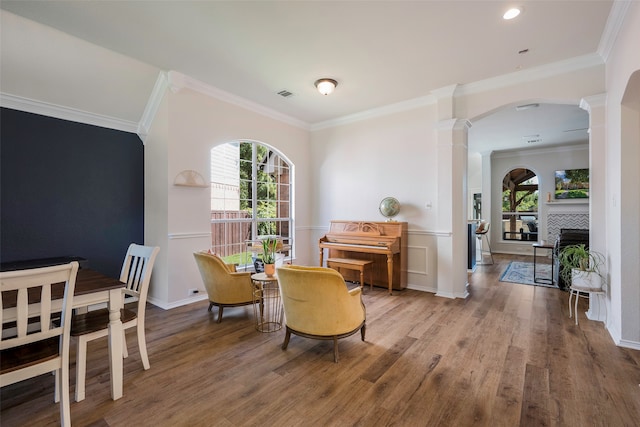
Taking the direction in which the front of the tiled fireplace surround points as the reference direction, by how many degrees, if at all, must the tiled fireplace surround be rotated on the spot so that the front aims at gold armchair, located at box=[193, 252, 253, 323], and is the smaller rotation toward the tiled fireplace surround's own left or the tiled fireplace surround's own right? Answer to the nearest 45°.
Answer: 0° — it already faces it

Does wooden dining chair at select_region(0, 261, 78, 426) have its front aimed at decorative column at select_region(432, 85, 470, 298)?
no

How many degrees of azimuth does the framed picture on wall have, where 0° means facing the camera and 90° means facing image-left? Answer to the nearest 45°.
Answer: approximately 0°

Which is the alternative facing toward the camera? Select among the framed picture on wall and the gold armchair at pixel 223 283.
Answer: the framed picture on wall

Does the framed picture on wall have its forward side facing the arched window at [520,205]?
no

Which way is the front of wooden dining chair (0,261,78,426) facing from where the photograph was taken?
facing away from the viewer and to the left of the viewer

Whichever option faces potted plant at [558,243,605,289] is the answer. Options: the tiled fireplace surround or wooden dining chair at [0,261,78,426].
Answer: the tiled fireplace surround

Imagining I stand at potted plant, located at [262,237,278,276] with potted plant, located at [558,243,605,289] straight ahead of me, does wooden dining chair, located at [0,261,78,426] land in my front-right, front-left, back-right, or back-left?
back-right

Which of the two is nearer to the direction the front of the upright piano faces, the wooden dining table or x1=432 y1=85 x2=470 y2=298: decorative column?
the wooden dining table

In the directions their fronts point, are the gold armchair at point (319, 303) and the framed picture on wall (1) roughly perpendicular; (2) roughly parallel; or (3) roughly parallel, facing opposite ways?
roughly parallel, facing opposite ways

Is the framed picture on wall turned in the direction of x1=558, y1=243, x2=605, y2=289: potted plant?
yes

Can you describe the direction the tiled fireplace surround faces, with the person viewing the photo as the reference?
facing the viewer
